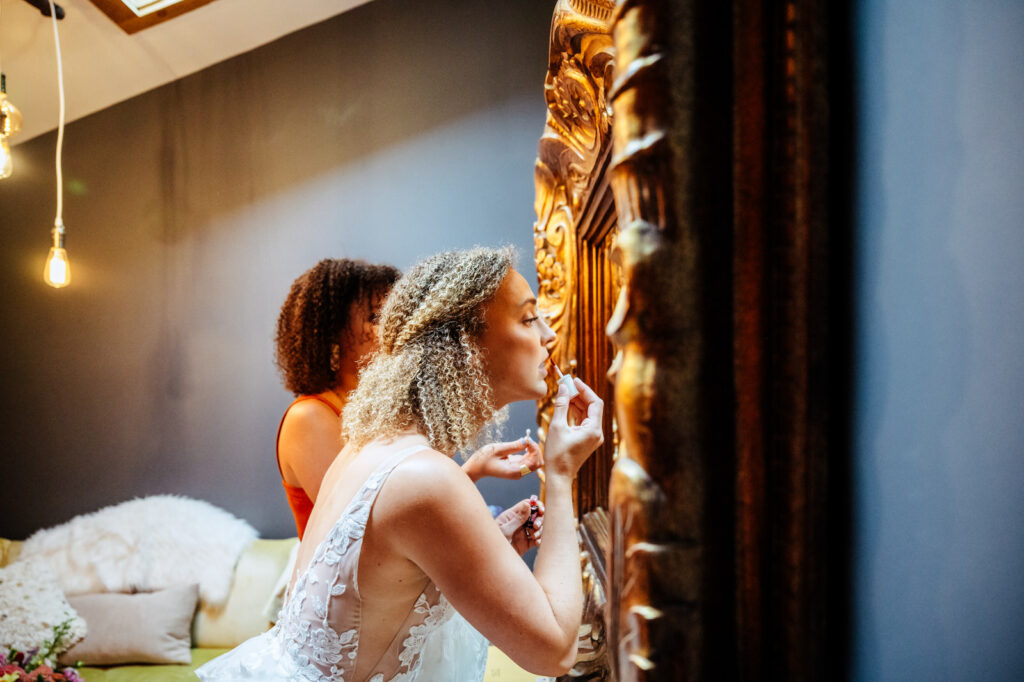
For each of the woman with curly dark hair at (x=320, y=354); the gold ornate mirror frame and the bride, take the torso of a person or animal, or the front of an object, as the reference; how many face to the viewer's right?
2

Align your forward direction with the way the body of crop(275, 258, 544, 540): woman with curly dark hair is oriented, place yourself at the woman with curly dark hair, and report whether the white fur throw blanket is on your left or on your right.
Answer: on your left

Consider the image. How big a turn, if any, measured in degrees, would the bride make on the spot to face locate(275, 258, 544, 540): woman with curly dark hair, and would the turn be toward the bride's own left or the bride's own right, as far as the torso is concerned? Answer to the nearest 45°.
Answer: approximately 90° to the bride's own left

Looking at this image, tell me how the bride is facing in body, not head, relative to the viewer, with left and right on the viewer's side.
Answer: facing to the right of the viewer

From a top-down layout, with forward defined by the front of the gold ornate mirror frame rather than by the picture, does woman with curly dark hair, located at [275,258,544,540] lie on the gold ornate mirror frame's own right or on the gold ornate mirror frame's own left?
on the gold ornate mirror frame's own right

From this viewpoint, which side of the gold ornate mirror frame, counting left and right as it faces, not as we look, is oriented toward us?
left

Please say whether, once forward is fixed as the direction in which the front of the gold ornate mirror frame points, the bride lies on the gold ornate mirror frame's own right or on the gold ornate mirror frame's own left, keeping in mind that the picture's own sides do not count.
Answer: on the gold ornate mirror frame's own right

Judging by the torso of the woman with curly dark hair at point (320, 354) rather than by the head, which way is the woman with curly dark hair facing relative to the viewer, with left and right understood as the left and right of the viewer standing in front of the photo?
facing to the right of the viewer

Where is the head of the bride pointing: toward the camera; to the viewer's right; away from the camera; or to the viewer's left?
to the viewer's right

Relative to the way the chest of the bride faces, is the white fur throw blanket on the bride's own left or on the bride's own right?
on the bride's own left
